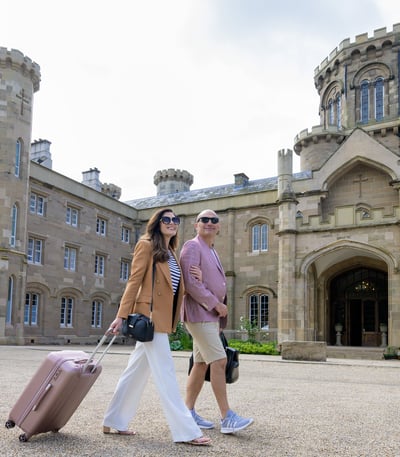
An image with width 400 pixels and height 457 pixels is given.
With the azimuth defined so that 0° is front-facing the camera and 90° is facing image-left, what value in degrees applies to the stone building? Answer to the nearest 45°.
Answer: approximately 45°

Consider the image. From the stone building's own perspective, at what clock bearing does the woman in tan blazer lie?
The woman in tan blazer is roughly at 11 o'clock from the stone building.
